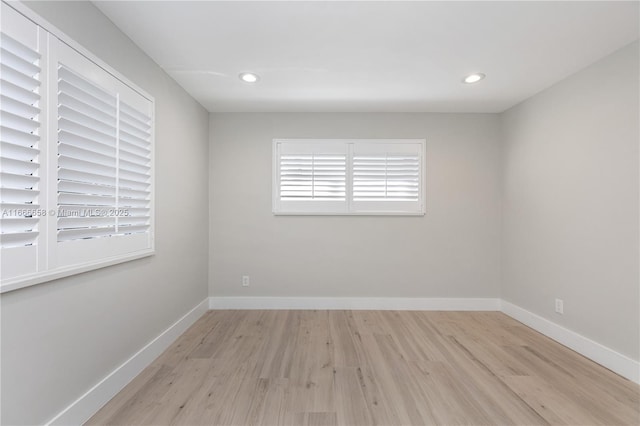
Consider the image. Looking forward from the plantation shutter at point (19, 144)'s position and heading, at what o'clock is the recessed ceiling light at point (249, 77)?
The recessed ceiling light is roughly at 10 o'clock from the plantation shutter.

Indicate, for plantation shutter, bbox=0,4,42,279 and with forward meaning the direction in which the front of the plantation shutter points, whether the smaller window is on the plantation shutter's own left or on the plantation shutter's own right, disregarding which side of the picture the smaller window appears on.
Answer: on the plantation shutter's own left

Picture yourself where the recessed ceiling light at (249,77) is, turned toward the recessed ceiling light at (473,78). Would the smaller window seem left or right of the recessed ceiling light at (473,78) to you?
left

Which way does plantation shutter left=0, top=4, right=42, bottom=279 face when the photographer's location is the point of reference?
facing the viewer and to the right of the viewer

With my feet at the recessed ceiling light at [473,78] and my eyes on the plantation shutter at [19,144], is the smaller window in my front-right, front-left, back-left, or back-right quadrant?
front-right
